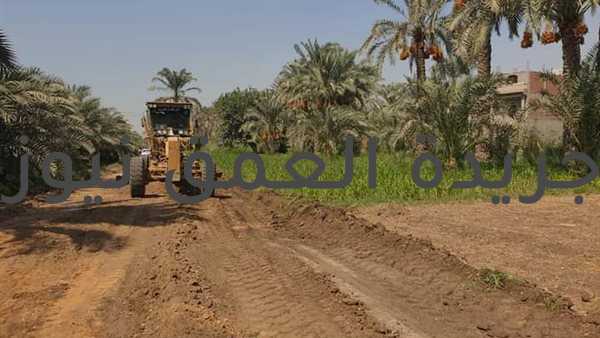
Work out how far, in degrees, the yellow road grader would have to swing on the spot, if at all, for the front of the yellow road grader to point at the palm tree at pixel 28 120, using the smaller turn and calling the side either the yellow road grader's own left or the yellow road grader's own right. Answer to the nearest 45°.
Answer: approximately 90° to the yellow road grader's own right

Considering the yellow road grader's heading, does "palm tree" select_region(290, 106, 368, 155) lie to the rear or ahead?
to the rear

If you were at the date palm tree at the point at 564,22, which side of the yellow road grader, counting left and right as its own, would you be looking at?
left

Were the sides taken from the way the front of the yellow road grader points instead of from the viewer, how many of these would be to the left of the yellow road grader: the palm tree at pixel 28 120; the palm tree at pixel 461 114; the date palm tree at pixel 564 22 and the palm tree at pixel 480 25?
3

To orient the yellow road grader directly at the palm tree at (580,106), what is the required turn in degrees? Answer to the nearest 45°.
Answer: approximately 90° to its left

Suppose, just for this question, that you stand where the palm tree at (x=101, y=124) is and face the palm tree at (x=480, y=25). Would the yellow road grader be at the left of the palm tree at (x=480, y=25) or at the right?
right

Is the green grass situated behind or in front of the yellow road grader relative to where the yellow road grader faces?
in front
